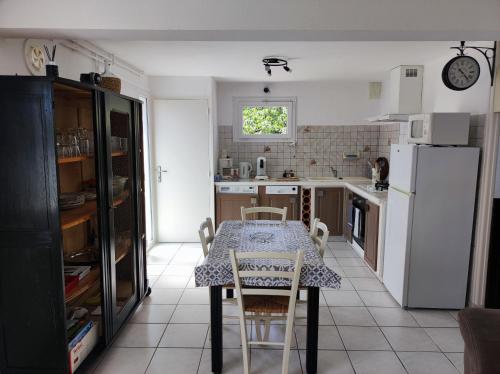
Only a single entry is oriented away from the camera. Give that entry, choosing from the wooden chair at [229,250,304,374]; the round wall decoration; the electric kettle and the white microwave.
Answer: the wooden chair

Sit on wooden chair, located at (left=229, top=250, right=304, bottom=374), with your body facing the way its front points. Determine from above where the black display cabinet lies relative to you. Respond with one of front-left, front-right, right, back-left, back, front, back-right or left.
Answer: left

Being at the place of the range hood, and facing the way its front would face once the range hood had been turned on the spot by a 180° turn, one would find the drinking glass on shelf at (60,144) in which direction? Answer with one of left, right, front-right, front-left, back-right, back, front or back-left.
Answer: back-right

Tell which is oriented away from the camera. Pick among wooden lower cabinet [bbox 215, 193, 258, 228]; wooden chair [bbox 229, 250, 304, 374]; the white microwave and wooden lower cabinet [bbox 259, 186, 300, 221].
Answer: the wooden chair

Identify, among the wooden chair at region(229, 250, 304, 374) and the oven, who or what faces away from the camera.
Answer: the wooden chair

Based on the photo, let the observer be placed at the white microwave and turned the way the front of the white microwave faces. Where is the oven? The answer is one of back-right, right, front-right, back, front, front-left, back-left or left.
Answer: right

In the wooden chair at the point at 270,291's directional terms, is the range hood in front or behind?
in front

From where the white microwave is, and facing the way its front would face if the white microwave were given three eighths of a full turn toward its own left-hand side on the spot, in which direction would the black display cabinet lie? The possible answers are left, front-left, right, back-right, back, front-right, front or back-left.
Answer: back-right

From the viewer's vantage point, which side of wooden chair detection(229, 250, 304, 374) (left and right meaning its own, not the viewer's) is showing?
back

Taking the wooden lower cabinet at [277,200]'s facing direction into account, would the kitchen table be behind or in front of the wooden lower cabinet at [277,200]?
in front

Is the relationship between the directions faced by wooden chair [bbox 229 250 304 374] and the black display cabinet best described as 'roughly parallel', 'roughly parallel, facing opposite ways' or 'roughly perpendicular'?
roughly perpendicular

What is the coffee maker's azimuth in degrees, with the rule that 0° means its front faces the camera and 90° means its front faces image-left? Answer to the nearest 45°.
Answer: approximately 0°

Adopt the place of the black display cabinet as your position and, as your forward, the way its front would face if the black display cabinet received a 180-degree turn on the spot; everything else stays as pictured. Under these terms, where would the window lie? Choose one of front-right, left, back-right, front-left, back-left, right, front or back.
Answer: right
